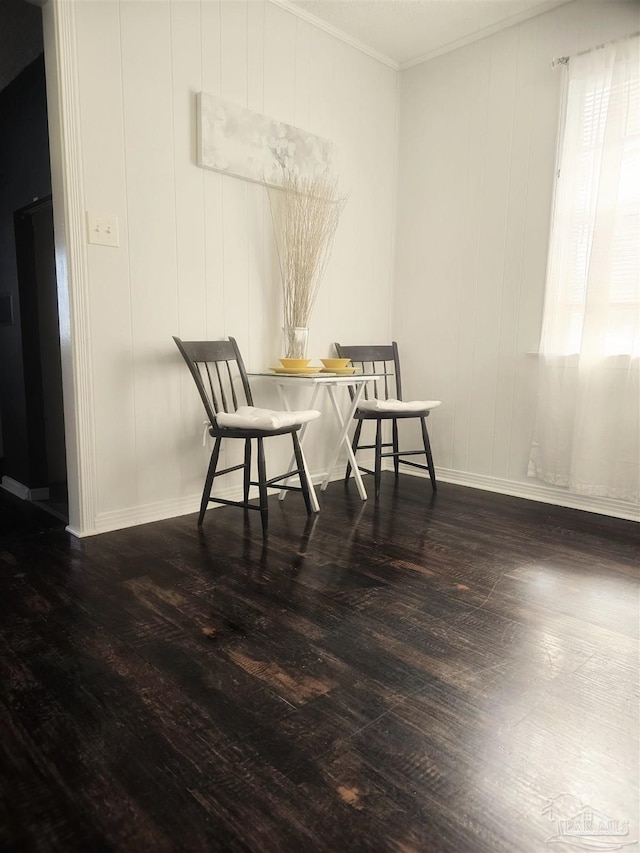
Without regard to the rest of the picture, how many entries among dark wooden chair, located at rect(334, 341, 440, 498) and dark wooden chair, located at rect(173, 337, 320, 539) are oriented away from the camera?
0
